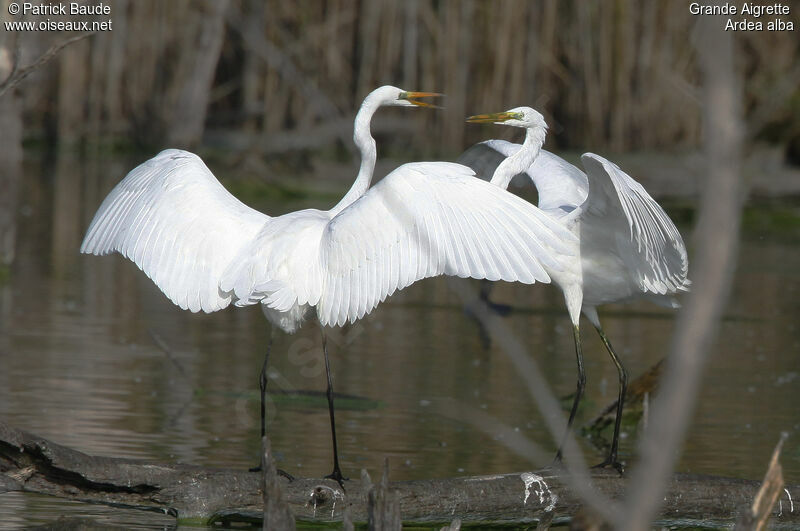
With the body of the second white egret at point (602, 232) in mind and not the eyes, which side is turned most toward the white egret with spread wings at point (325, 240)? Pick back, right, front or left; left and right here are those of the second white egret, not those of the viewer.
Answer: front

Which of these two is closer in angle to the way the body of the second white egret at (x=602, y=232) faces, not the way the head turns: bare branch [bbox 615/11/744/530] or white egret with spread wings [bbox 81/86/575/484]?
the white egret with spread wings

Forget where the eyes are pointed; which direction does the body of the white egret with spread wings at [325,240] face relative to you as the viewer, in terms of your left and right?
facing away from the viewer and to the right of the viewer

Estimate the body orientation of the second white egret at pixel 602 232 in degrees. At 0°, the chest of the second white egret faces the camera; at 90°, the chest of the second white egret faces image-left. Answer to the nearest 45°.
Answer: approximately 45°

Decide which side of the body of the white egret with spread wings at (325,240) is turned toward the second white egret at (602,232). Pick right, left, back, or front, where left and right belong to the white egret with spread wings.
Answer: front

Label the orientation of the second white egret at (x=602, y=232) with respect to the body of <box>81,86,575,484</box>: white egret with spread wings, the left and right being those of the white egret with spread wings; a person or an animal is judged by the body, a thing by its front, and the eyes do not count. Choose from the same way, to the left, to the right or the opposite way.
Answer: the opposite way

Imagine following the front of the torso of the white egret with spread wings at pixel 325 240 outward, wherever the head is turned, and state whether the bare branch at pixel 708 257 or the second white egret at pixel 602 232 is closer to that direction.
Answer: the second white egret
